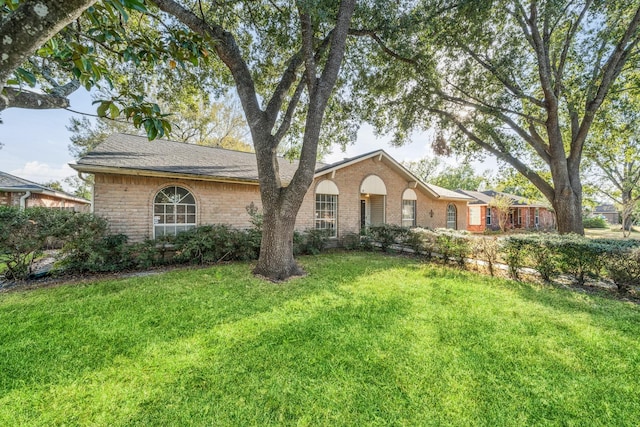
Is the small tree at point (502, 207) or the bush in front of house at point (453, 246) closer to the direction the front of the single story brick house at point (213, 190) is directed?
the bush in front of house

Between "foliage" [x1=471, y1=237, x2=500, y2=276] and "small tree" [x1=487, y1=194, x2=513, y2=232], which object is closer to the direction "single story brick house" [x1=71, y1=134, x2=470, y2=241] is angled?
the foliage

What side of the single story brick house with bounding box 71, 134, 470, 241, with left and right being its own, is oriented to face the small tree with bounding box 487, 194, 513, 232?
left

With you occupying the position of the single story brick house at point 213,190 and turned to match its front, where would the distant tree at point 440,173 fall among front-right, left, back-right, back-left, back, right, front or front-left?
left

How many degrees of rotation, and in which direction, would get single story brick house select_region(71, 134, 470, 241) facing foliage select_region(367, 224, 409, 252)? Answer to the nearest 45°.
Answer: approximately 45° to its left

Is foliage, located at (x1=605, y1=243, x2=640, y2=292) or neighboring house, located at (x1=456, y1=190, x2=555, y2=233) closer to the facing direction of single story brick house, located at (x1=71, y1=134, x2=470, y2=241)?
the foliage

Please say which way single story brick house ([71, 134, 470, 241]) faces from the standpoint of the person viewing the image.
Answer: facing the viewer and to the right of the viewer

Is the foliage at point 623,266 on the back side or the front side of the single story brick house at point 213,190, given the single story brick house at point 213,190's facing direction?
on the front side

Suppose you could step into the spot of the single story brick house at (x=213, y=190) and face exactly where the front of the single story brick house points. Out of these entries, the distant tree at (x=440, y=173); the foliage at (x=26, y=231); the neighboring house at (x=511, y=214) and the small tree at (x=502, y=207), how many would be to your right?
1

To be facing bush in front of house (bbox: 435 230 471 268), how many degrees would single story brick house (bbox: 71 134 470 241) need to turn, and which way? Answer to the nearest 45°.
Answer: approximately 45° to its left

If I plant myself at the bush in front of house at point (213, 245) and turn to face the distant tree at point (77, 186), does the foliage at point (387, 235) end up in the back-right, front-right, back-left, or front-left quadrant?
back-right

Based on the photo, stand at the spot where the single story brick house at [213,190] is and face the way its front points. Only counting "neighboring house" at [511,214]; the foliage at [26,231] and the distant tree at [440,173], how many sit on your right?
1
